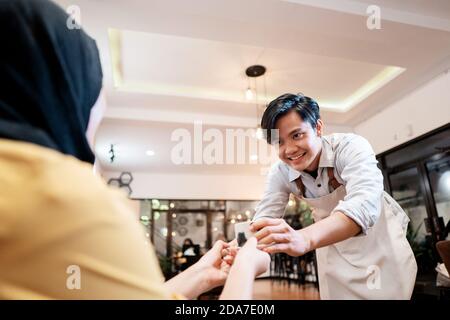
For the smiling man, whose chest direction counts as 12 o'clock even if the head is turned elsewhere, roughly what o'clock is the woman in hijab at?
The woman in hijab is roughly at 11 o'clock from the smiling man.

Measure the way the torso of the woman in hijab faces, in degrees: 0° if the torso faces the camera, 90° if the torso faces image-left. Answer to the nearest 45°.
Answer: approximately 225°

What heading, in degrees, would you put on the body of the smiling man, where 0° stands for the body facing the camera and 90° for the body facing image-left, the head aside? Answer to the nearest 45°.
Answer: approximately 45°

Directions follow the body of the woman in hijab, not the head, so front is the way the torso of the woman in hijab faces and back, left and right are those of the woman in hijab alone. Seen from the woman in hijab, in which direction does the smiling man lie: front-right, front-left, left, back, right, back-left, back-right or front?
front

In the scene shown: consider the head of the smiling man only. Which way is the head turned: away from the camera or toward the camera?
toward the camera
